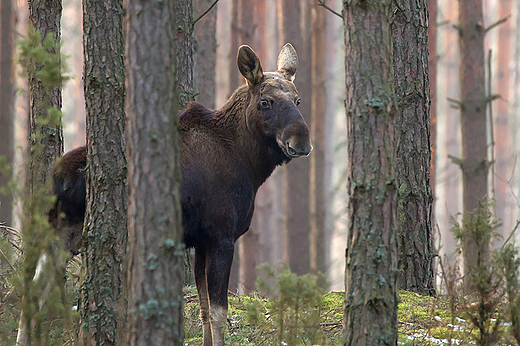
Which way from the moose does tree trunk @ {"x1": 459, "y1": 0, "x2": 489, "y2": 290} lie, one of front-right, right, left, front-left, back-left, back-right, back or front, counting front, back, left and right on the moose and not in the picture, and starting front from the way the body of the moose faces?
left

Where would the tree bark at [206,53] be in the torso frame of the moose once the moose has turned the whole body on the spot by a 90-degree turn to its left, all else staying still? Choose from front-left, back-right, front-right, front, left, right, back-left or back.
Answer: front-left

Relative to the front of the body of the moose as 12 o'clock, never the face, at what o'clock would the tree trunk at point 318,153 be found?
The tree trunk is roughly at 8 o'clock from the moose.

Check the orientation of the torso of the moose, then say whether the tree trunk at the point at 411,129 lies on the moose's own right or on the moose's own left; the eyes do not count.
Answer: on the moose's own left

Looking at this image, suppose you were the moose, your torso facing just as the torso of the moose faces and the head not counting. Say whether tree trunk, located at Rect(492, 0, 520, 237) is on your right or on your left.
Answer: on your left

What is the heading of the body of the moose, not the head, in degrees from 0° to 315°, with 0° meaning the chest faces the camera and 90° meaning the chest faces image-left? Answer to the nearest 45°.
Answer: approximately 315°

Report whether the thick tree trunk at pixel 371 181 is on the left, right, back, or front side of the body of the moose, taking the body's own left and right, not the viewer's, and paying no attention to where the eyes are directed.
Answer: front

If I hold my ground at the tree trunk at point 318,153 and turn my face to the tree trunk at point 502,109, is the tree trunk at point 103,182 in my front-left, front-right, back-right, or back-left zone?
back-right

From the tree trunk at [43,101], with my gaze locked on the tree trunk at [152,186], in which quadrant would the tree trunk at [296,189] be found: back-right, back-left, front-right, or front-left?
back-left
